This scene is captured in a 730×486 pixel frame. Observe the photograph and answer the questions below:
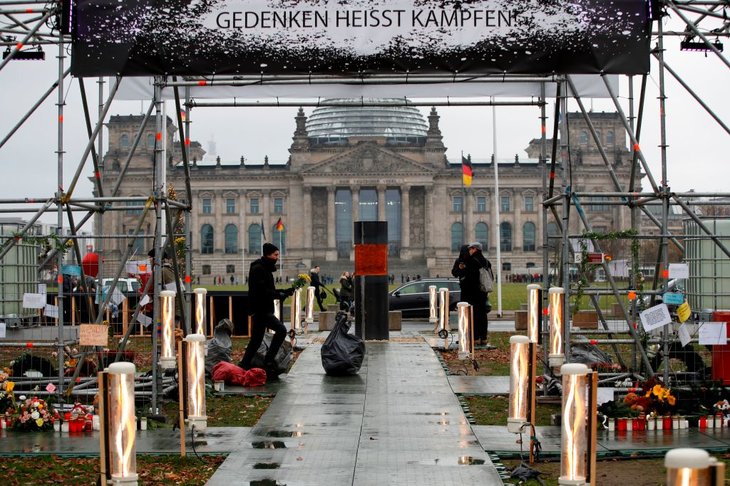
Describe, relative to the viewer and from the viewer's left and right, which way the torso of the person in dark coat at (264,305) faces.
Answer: facing to the right of the viewer

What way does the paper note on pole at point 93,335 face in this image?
toward the camera

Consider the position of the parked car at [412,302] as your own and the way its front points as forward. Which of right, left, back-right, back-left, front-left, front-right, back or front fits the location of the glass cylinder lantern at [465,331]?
left

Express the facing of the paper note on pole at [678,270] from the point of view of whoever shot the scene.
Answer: facing the viewer

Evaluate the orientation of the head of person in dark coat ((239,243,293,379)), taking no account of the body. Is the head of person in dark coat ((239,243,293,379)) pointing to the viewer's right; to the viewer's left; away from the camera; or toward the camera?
to the viewer's right

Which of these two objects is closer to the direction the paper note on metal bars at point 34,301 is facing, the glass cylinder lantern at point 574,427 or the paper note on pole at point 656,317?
the glass cylinder lantern

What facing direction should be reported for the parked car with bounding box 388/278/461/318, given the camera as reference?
facing to the left of the viewer

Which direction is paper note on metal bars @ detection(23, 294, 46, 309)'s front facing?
toward the camera

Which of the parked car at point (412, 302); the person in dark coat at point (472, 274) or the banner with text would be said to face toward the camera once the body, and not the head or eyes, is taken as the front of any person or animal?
the banner with text

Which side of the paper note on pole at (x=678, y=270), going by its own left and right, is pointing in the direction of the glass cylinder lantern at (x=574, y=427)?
front

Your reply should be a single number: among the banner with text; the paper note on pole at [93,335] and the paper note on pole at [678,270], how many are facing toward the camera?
3
